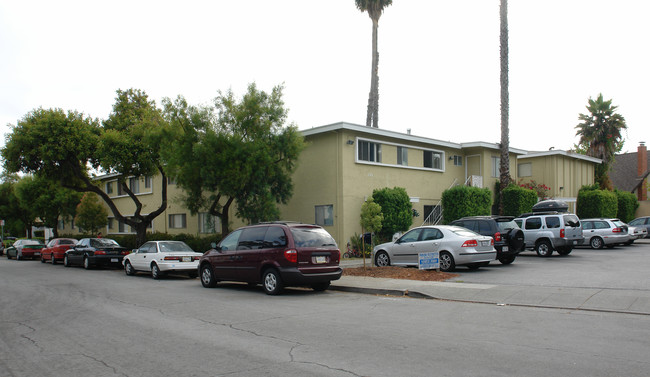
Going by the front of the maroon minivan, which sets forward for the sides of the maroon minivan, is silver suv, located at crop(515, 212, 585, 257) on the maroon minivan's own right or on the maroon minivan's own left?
on the maroon minivan's own right

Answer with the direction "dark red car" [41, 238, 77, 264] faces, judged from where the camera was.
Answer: facing away from the viewer and to the left of the viewer

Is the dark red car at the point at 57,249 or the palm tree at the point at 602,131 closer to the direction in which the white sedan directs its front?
the dark red car

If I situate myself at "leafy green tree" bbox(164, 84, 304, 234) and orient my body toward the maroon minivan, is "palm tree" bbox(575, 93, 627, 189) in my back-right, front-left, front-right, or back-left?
back-left

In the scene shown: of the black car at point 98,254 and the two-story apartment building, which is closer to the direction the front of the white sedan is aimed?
the black car

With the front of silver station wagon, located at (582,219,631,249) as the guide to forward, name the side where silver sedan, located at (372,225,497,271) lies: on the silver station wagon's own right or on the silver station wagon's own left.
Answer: on the silver station wagon's own left

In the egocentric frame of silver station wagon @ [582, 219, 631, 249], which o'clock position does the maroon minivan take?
The maroon minivan is roughly at 8 o'clock from the silver station wagon.
